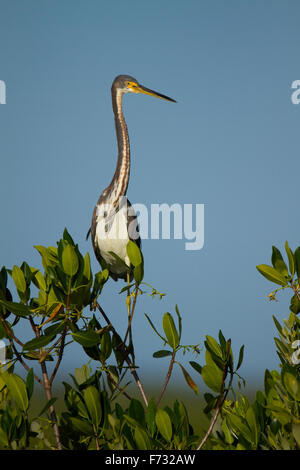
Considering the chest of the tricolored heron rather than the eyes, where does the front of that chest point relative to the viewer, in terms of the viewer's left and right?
facing the viewer and to the right of the viewer
